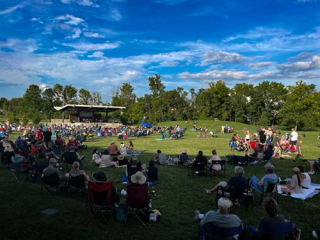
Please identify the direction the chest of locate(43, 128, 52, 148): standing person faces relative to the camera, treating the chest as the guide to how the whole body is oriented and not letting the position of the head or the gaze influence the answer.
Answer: away from the camera

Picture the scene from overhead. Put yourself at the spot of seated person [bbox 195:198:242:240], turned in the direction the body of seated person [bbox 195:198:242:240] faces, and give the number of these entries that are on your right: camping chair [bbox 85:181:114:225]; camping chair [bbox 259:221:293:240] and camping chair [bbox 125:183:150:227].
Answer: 1

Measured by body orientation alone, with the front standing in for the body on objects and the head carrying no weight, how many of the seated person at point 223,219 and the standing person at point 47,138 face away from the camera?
2

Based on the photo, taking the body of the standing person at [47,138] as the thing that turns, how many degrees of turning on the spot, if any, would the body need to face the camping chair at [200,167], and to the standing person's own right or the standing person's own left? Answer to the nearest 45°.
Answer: approximately 135° to the standing person's own right

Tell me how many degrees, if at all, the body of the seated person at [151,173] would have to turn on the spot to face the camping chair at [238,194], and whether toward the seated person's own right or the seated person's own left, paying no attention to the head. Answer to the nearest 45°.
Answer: approximately 135° to the seated person's own right

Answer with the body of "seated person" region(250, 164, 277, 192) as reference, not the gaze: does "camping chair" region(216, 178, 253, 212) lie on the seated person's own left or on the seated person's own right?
on the seated person's own left

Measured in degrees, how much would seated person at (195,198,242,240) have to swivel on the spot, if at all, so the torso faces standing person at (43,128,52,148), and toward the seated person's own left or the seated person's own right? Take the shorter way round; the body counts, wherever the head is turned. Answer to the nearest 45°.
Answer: approximately 45° to the seated person's own left

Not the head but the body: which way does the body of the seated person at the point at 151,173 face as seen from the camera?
away from the camera

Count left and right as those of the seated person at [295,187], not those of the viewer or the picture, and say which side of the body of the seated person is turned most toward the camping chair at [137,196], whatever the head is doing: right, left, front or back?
left

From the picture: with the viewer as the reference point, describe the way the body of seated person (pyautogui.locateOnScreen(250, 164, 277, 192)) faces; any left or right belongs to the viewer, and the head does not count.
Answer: facing away from the viewer and to the left of the viewer

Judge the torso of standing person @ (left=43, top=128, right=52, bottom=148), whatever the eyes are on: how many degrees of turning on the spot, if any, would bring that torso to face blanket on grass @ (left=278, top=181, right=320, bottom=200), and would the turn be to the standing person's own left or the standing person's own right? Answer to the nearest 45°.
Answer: approximately 135° to the standing person's own right

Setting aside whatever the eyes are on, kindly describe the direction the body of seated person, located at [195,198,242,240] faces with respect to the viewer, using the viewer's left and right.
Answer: facing away from the viewer

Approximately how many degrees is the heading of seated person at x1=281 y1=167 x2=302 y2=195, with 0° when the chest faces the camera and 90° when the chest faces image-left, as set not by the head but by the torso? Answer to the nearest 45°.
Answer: approximately 135°
